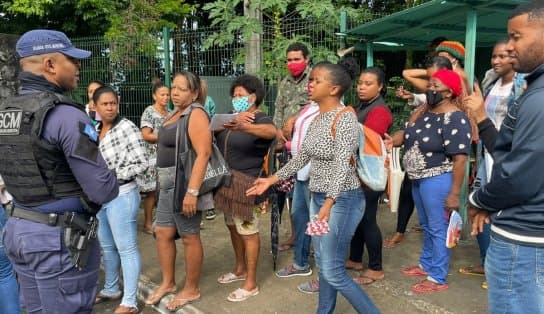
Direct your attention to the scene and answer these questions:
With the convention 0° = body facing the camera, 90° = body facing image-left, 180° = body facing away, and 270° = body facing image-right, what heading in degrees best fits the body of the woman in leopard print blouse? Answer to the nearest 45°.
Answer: approximately 45°

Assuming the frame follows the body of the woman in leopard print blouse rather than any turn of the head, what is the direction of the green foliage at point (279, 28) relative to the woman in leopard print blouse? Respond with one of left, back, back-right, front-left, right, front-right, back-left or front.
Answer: back-right

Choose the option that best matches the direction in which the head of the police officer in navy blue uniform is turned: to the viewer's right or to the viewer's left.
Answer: to the viewer's right

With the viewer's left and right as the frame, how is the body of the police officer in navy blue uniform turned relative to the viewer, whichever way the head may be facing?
facing away from the viewer and to the right of the viewer

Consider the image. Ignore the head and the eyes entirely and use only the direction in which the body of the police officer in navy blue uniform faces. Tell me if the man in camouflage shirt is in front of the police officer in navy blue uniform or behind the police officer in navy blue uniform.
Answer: in front

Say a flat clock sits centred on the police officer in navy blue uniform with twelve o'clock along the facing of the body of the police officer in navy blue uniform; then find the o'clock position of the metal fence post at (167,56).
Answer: The metal fence post is roughly at 11 o'clock from the police officer in navy blue uniform.

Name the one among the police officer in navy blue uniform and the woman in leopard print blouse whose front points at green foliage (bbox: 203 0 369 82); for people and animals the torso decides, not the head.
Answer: the police officer in navy blue uniform

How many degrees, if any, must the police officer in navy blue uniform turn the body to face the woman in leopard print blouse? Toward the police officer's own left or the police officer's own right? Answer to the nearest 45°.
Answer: approximately 45° to the police officer's own right

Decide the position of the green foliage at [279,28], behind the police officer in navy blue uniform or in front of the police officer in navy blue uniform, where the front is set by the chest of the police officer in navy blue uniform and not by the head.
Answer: in front
